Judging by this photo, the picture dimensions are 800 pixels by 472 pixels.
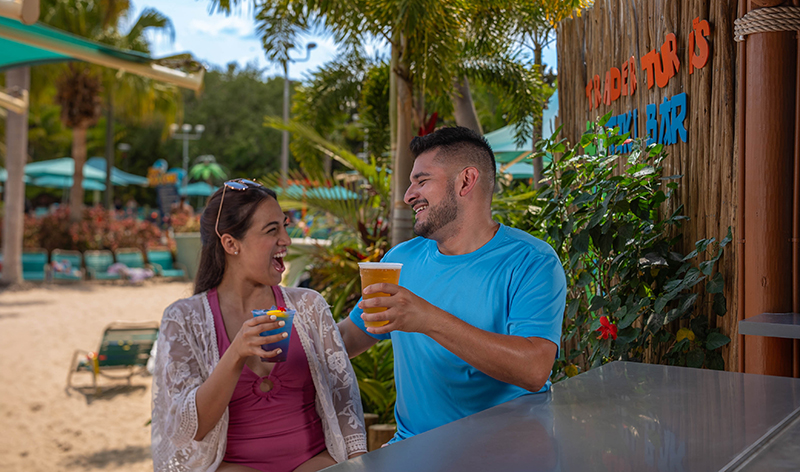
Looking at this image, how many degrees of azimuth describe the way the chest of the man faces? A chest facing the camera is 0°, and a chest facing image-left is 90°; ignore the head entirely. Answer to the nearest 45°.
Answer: approximately 45°

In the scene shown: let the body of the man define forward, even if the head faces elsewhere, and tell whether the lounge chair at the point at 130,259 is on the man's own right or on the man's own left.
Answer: on the man's own right

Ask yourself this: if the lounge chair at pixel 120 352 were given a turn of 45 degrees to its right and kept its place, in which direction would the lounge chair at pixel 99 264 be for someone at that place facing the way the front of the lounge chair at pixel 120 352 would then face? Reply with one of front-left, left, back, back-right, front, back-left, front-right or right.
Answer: right

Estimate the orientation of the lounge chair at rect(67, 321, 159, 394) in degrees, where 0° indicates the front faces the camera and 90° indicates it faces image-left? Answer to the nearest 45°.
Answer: approximately 45°

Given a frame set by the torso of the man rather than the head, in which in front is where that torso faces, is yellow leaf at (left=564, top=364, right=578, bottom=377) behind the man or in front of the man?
behind

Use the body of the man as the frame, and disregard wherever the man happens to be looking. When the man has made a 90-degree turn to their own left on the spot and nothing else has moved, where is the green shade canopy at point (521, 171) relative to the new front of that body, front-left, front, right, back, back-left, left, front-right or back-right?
back-left

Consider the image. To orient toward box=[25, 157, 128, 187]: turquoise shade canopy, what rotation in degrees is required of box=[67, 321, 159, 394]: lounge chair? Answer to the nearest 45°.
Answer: approximately 135° to its right

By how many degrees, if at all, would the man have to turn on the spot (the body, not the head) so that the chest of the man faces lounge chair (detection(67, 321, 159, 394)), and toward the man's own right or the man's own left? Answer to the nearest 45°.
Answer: approximately 90° to the man's own right

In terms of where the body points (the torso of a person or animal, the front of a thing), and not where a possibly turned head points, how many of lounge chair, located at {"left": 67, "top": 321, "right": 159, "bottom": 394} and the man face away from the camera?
0

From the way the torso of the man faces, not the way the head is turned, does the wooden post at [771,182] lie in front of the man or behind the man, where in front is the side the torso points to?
behind

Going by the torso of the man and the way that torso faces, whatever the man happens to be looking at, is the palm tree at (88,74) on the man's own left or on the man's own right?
on the man's own right

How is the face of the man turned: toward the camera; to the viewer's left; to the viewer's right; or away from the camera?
to the viewer's left

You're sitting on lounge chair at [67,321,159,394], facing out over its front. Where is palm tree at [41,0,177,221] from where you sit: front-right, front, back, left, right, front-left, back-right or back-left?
back-right
